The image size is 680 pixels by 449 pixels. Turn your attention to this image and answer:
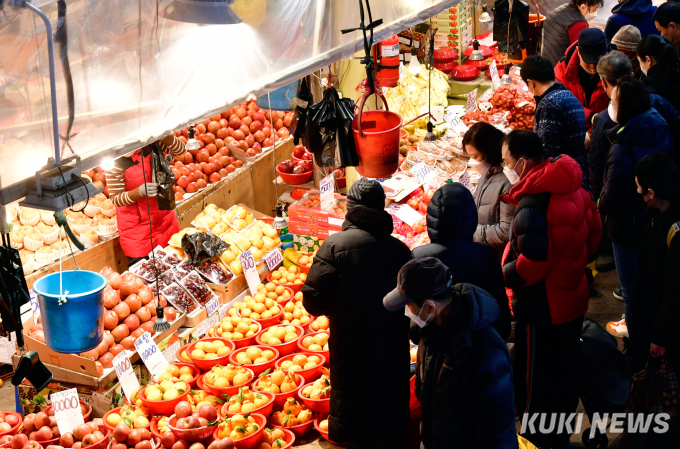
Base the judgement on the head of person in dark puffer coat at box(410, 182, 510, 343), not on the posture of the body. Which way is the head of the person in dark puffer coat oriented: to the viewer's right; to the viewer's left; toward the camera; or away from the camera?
away from the camera

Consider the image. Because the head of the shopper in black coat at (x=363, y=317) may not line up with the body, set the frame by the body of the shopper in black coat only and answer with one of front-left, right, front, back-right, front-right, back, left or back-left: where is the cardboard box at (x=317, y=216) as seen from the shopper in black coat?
front

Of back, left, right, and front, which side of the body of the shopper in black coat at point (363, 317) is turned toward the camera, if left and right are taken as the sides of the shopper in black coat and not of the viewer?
back

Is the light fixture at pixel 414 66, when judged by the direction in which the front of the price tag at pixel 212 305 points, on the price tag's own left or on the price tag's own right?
on the price tag's own left

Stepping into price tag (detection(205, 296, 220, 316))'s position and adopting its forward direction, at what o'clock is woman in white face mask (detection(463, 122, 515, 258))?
The woman in white face mask is roughly at 11 o'clock from the price tag.

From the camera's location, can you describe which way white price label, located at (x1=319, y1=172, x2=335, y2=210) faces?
facing the viewer and to the right of the viewer

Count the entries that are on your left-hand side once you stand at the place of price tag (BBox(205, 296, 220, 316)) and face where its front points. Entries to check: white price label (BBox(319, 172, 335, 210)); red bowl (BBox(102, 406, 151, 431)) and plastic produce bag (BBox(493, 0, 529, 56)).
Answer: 2

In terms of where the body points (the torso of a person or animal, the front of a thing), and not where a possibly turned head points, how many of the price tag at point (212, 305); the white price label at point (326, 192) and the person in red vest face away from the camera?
0

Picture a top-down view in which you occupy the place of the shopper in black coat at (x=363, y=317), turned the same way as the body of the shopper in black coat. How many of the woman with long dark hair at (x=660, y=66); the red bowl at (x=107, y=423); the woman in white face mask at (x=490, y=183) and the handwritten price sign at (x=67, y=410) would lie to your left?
2

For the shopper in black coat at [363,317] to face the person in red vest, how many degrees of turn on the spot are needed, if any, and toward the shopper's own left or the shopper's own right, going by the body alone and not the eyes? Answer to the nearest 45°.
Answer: approximately 45° to the shopper's own left

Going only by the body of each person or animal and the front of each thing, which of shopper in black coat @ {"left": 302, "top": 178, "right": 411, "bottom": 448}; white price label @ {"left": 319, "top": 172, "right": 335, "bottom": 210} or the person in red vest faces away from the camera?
the shopper in black coat

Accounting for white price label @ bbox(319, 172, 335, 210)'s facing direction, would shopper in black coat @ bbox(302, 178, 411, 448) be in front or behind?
in front

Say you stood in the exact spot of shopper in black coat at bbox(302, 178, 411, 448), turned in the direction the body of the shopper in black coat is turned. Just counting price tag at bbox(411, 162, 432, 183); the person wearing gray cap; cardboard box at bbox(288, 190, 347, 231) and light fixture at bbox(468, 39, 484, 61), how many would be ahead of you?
3

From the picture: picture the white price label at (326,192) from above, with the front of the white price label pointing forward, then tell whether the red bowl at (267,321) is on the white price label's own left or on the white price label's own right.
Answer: on the white price label's own right

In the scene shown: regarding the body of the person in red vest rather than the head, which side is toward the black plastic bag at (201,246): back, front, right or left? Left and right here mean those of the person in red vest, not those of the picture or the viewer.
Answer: front

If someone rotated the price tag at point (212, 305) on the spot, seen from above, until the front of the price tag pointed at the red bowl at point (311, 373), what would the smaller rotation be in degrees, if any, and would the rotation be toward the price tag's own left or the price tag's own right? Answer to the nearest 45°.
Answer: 0° — it already faces it
